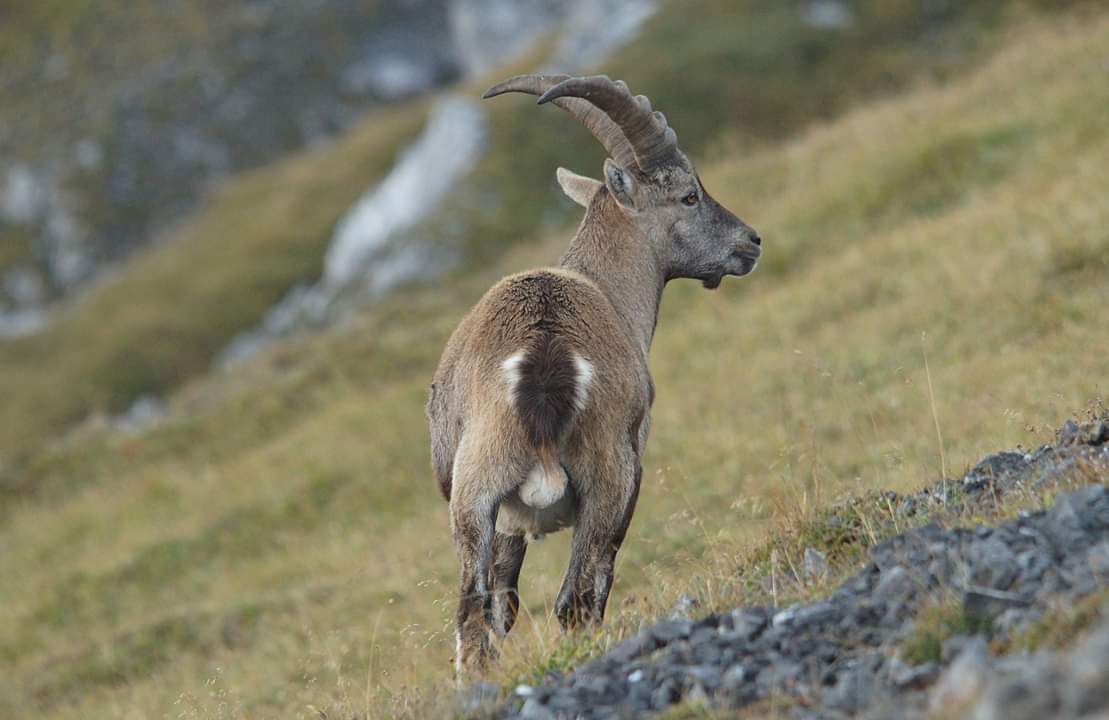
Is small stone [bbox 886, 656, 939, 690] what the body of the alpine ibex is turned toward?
no

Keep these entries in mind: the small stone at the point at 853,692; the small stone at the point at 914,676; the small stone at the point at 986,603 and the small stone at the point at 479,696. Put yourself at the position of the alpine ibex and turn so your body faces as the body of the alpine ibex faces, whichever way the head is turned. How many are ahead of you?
0

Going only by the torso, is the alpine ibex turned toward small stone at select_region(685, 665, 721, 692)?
no

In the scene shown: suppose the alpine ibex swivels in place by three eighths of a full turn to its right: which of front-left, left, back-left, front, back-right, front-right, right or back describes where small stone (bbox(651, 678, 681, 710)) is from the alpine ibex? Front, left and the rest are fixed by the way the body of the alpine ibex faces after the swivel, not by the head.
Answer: front-right

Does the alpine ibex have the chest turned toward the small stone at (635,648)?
no

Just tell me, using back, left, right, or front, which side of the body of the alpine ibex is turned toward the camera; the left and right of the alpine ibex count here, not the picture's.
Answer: back

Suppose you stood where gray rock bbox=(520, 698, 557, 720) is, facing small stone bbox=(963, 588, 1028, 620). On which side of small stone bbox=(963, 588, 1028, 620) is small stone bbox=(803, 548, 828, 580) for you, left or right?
left

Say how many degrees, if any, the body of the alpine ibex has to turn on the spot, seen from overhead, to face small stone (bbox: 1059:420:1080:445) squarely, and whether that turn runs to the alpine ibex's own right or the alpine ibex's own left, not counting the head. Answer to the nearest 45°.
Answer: approximately 90° to the alpine ibex's own right

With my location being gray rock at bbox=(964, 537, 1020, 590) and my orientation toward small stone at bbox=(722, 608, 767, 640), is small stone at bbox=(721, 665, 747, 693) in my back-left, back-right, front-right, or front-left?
front-left

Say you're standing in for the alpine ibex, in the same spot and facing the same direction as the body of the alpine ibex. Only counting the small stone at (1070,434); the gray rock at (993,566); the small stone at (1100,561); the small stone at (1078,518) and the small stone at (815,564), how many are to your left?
0

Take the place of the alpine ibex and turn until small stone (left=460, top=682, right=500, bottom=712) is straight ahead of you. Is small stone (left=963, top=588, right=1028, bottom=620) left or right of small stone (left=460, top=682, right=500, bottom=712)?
left

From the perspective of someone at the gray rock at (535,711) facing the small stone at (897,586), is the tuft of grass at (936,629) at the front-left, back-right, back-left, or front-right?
front-right

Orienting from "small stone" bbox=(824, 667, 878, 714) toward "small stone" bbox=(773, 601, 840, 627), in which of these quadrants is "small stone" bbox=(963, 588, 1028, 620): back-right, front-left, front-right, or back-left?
front-right

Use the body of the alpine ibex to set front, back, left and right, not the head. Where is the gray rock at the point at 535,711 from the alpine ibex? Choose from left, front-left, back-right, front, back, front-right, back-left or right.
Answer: back

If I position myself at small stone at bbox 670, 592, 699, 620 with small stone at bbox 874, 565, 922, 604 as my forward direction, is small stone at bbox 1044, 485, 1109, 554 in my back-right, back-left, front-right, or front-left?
front-left
